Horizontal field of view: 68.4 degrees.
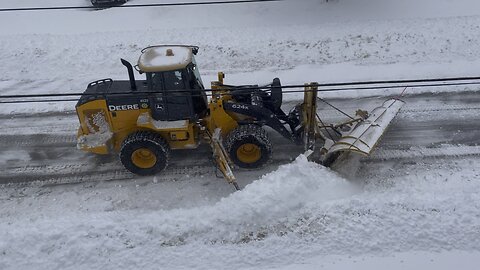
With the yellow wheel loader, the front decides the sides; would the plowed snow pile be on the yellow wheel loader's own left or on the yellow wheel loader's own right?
on the yellow wheel loader's own right

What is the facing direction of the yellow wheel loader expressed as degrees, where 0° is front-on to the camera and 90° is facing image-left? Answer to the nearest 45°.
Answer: approximately 270°
